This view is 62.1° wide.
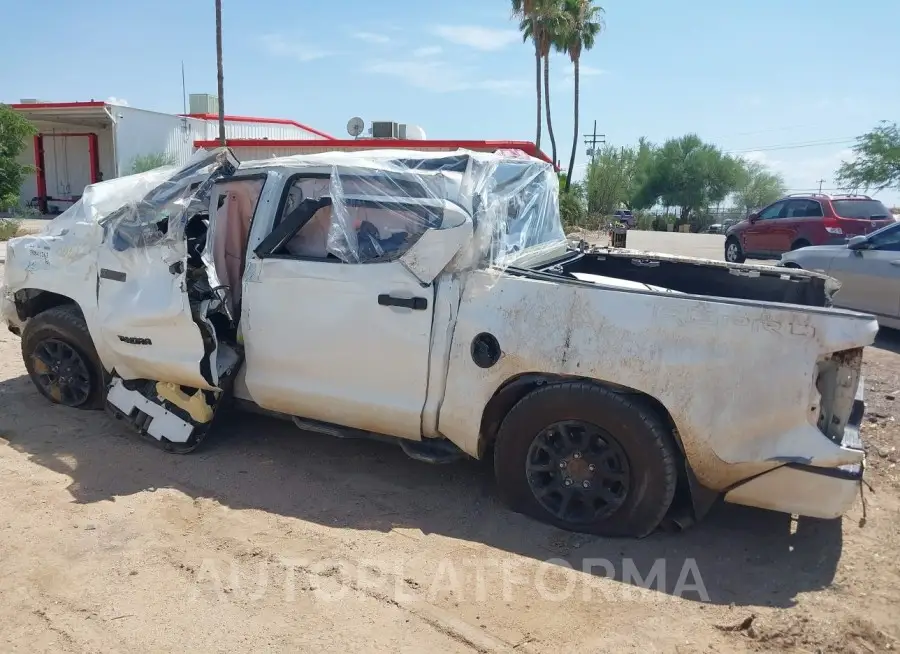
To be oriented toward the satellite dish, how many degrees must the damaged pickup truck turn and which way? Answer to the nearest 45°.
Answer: approximately 45° to its right

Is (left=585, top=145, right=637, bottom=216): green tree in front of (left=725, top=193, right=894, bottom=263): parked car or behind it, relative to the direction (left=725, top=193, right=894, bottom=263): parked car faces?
in front

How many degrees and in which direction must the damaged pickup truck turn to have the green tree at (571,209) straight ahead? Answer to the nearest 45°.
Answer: approximately 45° to its right

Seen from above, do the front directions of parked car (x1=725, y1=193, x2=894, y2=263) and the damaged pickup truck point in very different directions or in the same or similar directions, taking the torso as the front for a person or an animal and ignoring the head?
same or similar directions

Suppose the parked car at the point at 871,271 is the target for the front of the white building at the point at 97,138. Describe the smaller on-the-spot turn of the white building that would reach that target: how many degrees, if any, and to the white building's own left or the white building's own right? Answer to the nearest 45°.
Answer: approximately 45° to the white building's own left

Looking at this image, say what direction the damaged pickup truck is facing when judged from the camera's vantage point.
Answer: facing away from the viewer and to the left of the viewer

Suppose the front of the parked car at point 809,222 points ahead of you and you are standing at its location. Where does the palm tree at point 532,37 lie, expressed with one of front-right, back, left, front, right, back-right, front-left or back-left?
front

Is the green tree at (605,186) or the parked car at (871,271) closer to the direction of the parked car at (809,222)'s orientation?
the green tree

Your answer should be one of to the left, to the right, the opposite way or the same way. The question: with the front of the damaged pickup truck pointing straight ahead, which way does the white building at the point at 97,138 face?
to the left

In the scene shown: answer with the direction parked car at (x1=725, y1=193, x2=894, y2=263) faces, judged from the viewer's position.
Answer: facing away from the viewer and to the left of the viewer

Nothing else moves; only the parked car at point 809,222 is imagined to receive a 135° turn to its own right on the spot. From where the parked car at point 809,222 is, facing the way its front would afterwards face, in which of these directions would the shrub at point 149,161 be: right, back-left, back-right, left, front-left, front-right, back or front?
back

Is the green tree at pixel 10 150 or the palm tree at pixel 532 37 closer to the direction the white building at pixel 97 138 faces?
the green tree

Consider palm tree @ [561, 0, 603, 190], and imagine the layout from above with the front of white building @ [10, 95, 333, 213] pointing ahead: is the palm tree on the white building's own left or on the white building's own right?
on the white building's own left

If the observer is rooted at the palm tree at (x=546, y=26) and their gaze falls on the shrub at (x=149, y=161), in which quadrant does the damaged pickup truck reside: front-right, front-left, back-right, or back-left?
front-left

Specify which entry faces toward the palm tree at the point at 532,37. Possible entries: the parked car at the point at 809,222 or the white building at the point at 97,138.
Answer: the parked car

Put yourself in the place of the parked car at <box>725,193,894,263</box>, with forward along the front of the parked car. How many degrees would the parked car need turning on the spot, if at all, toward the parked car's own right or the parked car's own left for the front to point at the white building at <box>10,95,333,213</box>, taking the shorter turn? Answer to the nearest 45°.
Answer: approximately 45° to the parked car's own left

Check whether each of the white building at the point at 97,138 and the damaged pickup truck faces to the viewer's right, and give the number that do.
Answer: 0

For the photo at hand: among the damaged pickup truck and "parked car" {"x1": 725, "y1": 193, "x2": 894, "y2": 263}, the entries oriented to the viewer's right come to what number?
0
